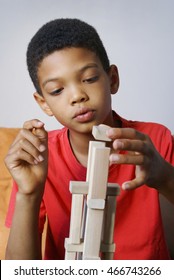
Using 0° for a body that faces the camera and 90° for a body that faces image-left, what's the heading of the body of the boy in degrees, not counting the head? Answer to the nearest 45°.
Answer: approximately 0°
